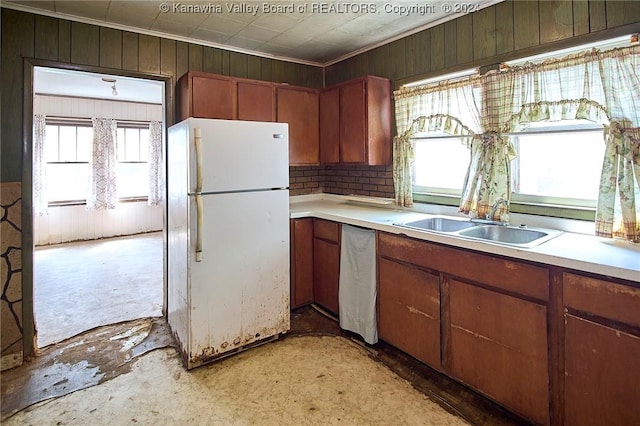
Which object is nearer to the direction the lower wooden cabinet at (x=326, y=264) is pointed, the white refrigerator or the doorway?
the white refrigerator

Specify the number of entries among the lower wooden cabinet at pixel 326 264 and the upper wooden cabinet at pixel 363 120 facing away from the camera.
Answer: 0

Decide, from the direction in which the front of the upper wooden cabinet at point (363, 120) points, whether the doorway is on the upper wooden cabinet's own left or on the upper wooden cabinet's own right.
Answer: on the upper wooden cabinet's own right

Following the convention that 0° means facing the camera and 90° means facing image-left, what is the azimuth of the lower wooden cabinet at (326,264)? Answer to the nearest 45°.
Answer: approximately 45°

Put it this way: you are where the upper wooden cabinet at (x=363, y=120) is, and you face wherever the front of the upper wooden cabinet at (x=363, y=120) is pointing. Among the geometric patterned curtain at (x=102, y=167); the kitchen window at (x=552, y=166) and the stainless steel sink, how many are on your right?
1

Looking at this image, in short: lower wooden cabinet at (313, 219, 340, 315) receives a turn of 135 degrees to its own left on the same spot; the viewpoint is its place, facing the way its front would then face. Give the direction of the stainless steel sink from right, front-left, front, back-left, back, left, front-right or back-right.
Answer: front-right

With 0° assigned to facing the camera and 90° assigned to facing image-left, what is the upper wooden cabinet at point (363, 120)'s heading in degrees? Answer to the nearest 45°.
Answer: approximately 45°

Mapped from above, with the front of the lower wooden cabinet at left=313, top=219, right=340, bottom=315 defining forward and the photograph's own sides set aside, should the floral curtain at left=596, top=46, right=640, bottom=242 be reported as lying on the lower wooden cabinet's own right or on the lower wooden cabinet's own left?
on the lower wooden cabinet's own left
